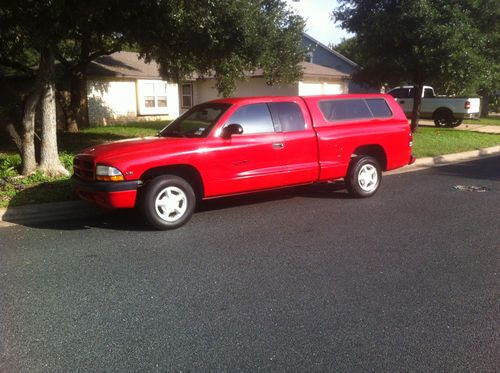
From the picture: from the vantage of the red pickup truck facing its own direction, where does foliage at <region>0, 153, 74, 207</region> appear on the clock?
The foliage is roughly at 2 o'clock from the red pickup truck.

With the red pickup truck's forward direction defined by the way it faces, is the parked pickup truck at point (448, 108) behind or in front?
behind

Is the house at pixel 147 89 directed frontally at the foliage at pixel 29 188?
yes

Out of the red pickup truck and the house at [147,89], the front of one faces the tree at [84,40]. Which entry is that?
the house

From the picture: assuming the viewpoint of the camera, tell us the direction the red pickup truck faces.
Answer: facing the viewer and to the left of the viewer

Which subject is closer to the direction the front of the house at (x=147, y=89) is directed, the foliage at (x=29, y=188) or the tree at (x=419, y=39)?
the foliage

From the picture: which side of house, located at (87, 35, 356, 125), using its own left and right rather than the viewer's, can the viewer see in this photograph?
front

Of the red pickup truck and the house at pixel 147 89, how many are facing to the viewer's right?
0

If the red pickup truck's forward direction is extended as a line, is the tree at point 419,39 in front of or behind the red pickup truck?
behind

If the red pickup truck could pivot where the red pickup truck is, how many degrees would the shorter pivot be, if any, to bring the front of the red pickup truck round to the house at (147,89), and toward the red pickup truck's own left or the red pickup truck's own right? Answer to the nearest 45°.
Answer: approximately 135° to the red pickup truck's own right

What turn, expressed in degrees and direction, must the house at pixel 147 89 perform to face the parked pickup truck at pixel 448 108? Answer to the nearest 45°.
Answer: approximately 90° to its left

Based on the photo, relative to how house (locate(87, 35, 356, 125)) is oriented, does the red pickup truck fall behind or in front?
in front
